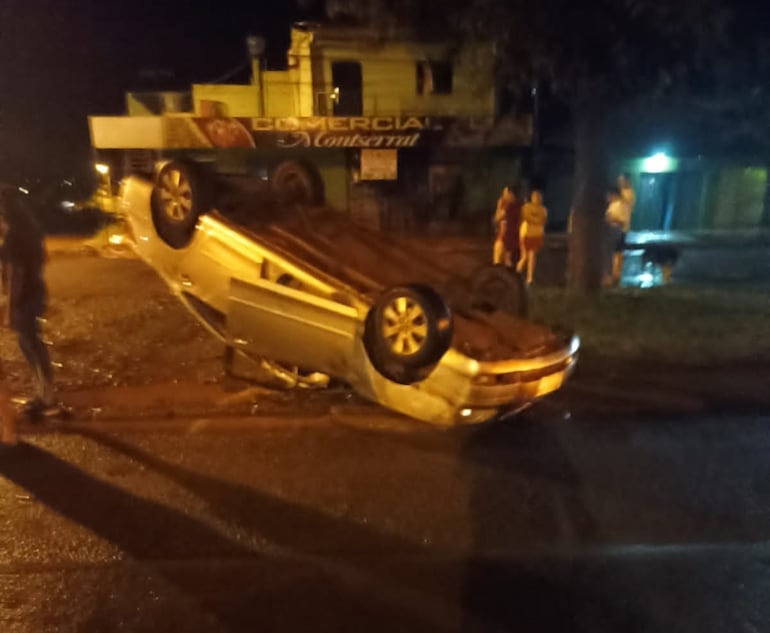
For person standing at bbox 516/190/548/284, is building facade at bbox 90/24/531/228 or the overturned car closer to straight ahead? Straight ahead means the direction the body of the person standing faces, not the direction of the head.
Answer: the overturned car

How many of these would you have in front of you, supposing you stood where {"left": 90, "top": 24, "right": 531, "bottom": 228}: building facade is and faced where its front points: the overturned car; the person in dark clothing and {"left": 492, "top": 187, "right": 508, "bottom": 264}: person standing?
3

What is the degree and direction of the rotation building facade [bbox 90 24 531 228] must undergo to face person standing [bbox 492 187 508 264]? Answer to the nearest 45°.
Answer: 0° — it already faces them

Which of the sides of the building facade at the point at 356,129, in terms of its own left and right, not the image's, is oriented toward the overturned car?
front

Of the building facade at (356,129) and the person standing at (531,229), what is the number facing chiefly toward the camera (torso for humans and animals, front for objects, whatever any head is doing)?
2

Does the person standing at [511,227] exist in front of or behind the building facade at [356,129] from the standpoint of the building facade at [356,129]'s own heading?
in front

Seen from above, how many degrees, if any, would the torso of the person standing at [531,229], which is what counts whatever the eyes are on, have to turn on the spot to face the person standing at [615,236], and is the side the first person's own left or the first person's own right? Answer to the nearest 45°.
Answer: approximately 135° to the first person's own left

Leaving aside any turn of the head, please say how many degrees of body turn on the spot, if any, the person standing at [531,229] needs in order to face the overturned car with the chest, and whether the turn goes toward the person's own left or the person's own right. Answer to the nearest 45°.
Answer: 0° — they already face it

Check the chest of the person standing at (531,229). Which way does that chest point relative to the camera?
toward the camera

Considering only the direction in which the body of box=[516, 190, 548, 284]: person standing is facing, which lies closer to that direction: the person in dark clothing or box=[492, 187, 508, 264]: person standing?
the person in dark clothing

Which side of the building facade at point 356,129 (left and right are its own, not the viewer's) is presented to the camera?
front

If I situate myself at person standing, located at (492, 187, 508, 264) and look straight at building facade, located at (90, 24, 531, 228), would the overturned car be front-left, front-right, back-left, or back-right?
back-left

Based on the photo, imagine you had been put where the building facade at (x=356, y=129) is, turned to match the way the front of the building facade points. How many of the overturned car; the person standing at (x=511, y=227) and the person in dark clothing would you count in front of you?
3

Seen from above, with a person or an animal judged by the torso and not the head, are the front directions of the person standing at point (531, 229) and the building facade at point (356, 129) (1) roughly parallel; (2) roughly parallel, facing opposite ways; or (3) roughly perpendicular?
roughly parallel
